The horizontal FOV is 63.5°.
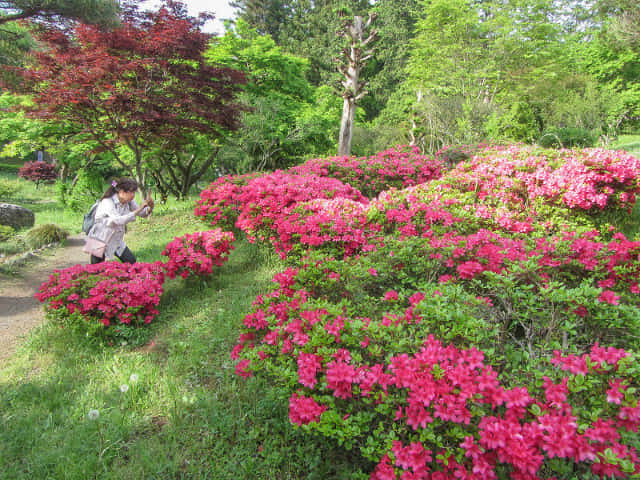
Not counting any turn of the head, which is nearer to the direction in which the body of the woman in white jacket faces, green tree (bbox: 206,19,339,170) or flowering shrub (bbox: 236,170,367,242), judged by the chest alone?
the flowering shrub

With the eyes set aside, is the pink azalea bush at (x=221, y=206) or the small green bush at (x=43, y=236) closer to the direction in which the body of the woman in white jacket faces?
the pink azalea bush

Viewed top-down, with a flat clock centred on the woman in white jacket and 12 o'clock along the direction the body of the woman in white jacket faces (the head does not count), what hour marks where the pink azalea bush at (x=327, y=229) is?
The pink azalea bush is roughly at 1 o'clock from the woman in white jacket.

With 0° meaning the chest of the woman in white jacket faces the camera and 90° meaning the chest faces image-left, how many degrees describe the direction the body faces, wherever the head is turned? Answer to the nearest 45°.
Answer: approximately 270°

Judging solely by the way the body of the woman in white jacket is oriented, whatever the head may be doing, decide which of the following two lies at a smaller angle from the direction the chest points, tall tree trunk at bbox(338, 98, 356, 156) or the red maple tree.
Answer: the tall tree trunk

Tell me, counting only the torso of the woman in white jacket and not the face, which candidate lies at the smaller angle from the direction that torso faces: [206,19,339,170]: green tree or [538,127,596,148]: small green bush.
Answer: the small green bush

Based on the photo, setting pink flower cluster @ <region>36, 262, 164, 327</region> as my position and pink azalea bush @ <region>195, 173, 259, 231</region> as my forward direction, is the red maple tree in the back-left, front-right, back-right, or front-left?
front-left

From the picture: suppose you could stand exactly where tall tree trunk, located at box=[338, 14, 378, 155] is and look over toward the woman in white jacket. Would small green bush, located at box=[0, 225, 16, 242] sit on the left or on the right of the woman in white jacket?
right

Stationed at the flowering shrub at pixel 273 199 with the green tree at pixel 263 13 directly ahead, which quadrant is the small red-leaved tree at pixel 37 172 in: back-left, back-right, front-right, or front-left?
front-left

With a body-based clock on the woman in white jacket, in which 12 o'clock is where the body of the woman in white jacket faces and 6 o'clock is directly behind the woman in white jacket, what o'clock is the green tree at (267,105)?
The green tree is roughly at 10 o'clock from the woman in white jacket.

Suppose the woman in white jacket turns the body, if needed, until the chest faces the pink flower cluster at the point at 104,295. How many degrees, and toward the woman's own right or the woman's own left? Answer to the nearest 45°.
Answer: approximately 90° to the woman's own right

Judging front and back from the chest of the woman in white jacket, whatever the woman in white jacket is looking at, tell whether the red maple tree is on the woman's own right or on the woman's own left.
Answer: on the woman's own left

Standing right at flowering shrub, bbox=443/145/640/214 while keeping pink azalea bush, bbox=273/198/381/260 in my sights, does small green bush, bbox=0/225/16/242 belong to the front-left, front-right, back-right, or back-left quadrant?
front-right

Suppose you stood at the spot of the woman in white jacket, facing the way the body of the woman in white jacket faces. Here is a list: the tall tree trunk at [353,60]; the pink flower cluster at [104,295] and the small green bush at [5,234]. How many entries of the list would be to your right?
1

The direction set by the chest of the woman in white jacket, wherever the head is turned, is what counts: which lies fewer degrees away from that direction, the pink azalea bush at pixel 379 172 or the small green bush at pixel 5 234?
the pink azalea bush

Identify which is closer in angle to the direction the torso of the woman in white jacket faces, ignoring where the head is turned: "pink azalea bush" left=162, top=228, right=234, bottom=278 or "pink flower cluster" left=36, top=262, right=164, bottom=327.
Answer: the pink azalea bush

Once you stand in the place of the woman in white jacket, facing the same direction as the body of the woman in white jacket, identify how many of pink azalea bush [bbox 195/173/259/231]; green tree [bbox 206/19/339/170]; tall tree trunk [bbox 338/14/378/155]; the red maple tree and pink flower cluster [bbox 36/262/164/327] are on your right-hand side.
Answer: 1
